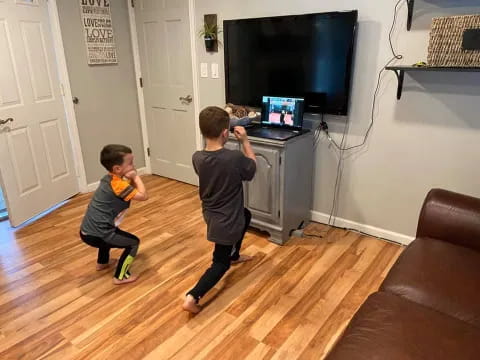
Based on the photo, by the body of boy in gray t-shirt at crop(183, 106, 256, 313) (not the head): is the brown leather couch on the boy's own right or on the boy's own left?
on the boy's own right

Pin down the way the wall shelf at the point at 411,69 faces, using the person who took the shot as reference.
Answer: facing the viewer and to the left of the viewer

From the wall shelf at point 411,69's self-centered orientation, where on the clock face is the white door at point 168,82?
The white door is roughly at 2 o'clock from the wall shelf.

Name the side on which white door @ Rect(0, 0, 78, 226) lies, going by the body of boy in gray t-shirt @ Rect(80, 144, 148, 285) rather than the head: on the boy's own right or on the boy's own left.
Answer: on the boy's own left

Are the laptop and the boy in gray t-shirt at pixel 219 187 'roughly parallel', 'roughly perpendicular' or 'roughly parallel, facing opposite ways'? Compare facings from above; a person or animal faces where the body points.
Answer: roughly parallel, facing opposite ways

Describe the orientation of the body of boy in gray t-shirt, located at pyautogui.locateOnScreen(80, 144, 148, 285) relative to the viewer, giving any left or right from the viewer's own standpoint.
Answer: facing to the right of the viewer

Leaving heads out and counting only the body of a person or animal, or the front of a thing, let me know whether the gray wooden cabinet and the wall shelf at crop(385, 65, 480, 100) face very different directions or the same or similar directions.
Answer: same or similar directions

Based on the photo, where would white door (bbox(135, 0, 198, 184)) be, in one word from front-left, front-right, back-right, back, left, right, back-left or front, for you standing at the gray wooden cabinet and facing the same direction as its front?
right

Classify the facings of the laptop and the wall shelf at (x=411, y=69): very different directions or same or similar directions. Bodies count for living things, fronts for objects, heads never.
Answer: same or similar directions

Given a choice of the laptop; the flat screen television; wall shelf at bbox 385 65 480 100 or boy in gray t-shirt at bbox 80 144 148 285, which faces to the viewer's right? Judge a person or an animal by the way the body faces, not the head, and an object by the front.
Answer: the boy in gray t-shirt

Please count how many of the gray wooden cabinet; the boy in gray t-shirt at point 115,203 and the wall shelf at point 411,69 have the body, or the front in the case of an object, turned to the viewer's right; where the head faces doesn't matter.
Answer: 1

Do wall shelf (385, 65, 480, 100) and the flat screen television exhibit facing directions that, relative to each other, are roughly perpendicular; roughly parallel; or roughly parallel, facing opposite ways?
roughly parallel

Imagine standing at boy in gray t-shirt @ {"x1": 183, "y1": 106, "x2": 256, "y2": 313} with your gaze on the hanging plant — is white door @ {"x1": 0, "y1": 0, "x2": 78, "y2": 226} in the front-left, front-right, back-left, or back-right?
front-left

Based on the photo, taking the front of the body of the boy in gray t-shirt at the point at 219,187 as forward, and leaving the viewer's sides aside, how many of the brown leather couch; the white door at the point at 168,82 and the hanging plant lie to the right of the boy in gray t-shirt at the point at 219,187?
1

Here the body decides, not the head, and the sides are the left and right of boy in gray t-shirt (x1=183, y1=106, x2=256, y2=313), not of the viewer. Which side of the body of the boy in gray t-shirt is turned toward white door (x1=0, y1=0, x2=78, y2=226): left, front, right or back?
left

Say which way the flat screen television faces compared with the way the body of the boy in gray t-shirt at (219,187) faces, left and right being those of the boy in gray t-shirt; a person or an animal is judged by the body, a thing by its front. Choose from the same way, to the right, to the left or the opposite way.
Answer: the opposite way
